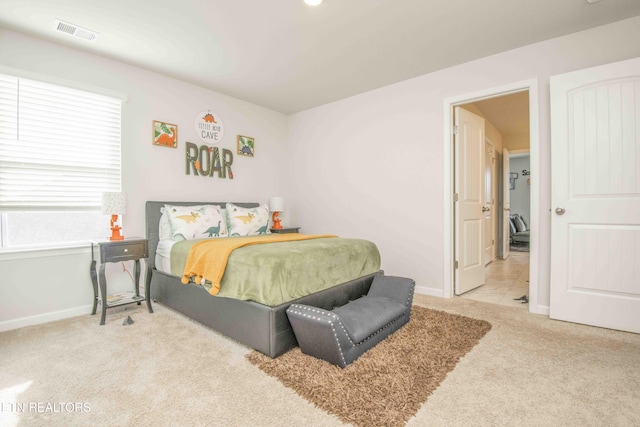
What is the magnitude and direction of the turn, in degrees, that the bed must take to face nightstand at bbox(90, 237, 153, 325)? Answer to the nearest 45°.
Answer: approximately 180°

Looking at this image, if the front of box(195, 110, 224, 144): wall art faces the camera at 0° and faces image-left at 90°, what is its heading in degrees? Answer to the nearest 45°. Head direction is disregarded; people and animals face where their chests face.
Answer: approximately 315°

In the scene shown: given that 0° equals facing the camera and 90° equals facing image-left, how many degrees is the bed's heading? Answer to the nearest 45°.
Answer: approximately 315°

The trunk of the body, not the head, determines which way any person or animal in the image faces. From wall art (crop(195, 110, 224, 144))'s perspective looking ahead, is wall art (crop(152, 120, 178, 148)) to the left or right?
on its right

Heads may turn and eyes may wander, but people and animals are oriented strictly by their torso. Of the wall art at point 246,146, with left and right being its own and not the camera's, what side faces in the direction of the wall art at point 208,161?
right

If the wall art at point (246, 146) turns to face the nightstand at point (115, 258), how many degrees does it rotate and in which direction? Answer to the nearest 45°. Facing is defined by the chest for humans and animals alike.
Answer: approximately 90° to its right

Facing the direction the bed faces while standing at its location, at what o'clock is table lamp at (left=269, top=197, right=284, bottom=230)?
The table lamp is roughly at 8 o'clock from the bed.

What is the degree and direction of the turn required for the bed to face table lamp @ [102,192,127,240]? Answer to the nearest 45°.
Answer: approximately 180°

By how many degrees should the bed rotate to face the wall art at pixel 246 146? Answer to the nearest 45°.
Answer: approximately 135° to its left
